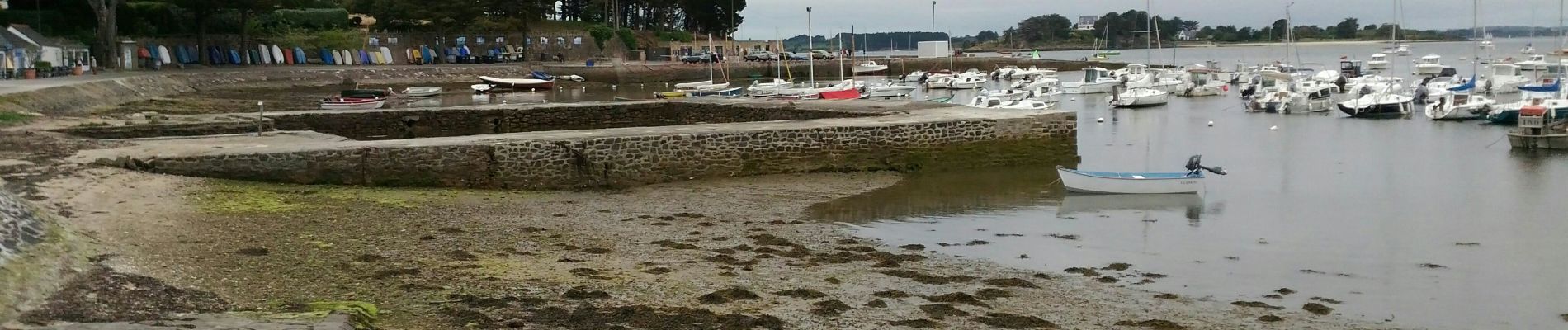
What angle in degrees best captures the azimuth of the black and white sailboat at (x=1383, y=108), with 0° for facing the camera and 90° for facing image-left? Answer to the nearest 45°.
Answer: approximately 90°

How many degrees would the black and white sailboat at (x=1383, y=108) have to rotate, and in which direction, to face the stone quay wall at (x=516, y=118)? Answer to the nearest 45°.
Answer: approximately 45° to its left

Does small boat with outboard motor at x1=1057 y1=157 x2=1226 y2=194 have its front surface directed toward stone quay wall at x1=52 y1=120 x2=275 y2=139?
yes

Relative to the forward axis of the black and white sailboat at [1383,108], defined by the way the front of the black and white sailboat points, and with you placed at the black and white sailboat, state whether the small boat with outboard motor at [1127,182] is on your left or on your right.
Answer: on your left

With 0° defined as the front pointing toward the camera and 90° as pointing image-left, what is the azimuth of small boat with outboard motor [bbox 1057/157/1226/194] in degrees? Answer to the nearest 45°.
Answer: approximately 90°

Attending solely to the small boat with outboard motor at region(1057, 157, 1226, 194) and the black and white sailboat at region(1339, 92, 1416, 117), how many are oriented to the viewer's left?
2

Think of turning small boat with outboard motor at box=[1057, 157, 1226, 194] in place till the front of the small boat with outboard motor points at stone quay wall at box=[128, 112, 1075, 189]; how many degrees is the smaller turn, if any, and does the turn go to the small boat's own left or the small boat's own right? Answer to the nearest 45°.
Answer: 0° — it already faces it

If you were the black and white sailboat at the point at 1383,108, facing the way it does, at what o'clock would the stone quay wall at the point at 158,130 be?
The stone quay wall is roughly at 10 o'clock from the black and white sailboat.

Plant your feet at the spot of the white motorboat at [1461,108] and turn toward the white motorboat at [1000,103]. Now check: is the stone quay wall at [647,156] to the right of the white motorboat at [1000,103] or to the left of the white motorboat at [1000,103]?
left
